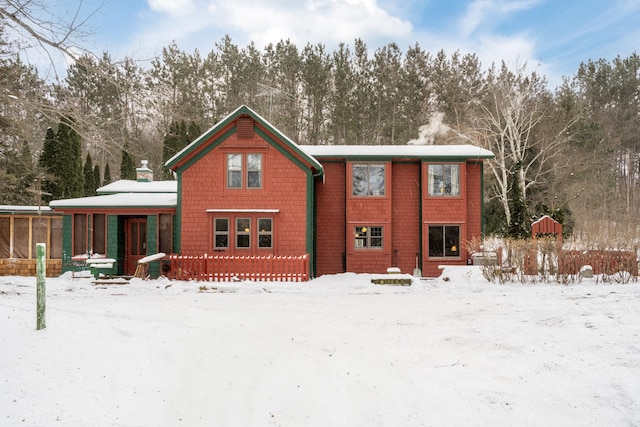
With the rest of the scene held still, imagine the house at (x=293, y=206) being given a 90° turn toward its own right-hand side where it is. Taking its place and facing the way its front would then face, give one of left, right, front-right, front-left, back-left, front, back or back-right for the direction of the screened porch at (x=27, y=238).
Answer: front

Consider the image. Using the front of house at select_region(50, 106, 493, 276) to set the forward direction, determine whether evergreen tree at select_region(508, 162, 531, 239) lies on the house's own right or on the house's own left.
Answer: on the house's own left

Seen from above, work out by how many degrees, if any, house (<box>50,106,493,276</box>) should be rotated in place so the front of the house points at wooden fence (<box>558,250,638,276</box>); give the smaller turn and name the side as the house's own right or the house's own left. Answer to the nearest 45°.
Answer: approximately 45° to the house's own left

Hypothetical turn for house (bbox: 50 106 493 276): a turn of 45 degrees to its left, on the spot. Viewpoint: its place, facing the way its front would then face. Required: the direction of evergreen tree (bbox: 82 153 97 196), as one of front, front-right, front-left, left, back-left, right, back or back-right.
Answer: back

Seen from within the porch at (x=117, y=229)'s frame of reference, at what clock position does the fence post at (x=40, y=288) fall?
The fence post is roughly at 12 o'clock from the porch.

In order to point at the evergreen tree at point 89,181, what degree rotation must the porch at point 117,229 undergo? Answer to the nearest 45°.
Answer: approximately 180°

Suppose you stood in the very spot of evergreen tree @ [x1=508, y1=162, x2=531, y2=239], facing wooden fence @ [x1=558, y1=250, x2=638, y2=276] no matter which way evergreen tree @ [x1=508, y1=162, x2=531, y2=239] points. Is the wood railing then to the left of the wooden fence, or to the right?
right

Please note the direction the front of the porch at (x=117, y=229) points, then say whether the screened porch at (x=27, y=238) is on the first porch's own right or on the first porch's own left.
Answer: on the first porch's own right

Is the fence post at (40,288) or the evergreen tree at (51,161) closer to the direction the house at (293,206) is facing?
the fence post

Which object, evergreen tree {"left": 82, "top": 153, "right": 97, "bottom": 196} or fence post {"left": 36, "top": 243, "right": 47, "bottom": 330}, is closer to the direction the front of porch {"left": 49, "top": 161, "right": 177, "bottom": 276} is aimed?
the fence post

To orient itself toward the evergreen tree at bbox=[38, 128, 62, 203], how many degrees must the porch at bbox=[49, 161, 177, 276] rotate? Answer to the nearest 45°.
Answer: approximately 180°
